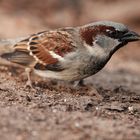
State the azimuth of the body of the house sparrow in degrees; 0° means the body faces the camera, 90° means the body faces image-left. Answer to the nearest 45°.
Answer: approximately 270°
